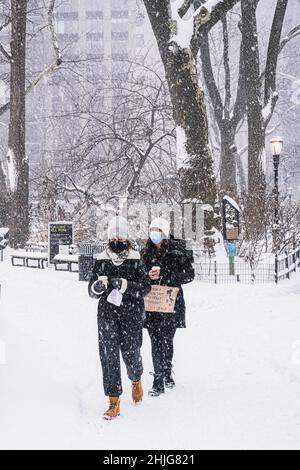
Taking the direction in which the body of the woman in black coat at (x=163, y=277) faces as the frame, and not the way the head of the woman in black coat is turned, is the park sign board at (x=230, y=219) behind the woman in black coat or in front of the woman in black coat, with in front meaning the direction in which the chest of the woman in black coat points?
behind

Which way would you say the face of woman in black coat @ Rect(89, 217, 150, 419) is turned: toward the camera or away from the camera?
toward the camera

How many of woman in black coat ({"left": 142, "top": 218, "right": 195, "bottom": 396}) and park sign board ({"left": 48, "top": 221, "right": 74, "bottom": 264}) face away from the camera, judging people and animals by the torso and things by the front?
0

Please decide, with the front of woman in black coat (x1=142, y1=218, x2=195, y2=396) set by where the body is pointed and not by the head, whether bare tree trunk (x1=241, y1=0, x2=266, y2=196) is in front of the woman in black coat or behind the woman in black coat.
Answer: behind

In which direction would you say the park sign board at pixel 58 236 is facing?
toward the camera

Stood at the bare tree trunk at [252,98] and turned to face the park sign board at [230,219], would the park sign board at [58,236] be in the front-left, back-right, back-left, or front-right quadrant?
front-right

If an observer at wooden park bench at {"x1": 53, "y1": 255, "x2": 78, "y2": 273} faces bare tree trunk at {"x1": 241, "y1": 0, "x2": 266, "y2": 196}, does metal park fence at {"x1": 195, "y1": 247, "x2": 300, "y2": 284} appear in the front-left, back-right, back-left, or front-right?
front-right

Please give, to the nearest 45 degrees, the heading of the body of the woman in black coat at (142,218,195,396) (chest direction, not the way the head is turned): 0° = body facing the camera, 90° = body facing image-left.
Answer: approximately 45°

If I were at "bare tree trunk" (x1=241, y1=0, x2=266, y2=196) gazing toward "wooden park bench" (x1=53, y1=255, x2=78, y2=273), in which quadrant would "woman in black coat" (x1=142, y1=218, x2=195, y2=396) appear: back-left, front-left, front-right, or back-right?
front-left

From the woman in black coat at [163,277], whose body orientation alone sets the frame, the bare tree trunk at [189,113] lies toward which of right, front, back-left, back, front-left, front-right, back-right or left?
back-right

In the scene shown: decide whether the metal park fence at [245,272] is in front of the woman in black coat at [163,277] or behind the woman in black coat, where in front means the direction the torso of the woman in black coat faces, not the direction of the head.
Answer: behind

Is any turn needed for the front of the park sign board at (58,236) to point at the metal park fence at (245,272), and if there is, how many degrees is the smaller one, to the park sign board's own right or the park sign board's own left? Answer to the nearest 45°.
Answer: approximately 45° to the park sign board's own left

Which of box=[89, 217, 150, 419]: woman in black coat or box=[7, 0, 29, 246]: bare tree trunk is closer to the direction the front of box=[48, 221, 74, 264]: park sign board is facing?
the woman in black coat
